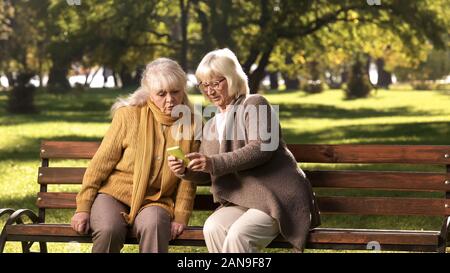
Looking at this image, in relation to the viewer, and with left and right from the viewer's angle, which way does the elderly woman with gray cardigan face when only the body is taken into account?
facing the viewer and to the left of the viewer

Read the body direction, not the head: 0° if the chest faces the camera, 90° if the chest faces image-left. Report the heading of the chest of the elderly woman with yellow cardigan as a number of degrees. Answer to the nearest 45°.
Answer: approximately 0°

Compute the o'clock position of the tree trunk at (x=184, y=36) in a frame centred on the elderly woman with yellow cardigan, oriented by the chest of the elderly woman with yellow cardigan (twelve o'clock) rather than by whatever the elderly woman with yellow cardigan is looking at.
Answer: The tree trunk is roughly at 6 o'clock from the elderly woman with yellow cardigan.

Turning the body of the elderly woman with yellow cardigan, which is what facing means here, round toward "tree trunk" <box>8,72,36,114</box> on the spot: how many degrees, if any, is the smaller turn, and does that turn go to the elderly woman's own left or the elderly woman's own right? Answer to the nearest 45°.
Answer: approximately 180°

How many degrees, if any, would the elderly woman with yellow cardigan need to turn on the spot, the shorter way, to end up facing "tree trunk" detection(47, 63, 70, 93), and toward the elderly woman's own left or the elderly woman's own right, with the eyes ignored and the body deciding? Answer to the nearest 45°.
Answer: approximately 180°

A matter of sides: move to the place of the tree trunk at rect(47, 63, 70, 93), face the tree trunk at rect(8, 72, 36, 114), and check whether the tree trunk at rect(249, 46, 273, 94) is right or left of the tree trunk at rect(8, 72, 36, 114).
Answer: left

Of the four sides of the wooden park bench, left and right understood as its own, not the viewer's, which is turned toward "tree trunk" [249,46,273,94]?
back

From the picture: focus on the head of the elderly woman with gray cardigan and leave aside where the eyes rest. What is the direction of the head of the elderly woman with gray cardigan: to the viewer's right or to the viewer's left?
to the viewer's left

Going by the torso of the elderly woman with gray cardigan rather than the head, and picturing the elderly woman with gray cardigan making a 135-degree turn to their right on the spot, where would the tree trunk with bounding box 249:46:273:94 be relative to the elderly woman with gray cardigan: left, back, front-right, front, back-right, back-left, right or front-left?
front

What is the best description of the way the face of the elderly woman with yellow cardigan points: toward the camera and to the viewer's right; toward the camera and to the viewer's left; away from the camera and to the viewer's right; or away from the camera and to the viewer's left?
toward the camera and to the viewer's right
